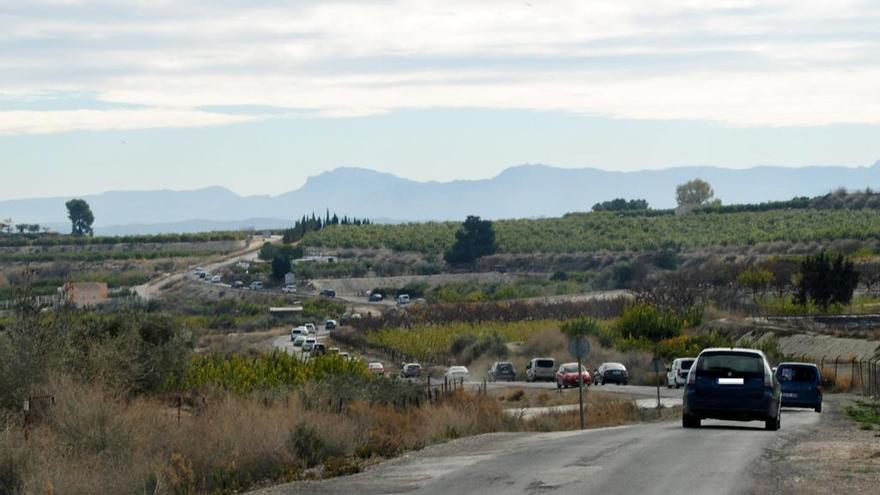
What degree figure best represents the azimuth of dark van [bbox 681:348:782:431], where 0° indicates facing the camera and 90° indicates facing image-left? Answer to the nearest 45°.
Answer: approximately 180°

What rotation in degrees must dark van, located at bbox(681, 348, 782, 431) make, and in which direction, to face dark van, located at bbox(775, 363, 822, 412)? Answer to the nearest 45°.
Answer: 0° — it already faces it

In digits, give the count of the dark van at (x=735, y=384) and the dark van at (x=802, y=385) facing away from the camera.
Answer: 2

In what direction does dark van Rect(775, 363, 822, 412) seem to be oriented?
away from the camera

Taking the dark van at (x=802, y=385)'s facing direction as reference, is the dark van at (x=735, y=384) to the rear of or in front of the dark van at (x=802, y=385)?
to the rear
